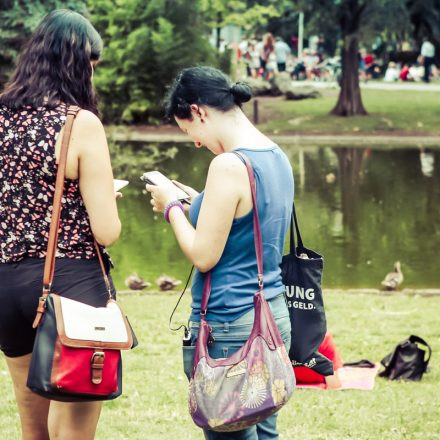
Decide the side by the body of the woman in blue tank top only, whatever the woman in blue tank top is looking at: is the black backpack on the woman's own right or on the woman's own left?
on the woman's own right

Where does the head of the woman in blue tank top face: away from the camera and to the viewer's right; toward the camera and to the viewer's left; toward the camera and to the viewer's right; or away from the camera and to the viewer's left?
away from the camera and to the viewer's left

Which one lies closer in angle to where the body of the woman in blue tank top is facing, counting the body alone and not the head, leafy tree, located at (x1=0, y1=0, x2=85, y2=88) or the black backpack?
the leafy tree

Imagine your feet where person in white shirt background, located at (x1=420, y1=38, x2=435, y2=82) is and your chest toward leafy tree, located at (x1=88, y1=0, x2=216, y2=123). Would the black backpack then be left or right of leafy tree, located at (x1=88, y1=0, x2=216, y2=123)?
left

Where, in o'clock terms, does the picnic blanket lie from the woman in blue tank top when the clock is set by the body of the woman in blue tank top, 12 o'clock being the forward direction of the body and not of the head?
The picnic blanket is roughly at 2 o'clock from the woman in blue tank top.

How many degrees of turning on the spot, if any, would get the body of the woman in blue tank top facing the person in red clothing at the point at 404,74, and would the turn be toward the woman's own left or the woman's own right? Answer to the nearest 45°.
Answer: approximately 45° to the woman's own right

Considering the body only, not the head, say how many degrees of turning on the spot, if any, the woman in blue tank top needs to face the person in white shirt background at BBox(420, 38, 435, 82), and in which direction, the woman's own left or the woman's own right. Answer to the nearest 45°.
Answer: approximately 45° to the woman's own right

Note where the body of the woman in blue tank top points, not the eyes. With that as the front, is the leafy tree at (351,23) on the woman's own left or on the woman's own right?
on the woman's own right

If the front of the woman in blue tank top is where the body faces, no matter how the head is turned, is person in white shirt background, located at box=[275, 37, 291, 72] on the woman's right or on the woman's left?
on the woman's right

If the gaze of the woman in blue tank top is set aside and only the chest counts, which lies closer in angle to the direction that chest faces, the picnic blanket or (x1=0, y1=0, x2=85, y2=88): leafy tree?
the leafy tree

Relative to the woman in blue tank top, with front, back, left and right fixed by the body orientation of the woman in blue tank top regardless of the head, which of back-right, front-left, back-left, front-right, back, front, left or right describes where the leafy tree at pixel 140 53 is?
front-right

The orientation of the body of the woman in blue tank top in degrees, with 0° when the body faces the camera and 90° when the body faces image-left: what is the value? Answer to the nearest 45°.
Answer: approximately 135°
